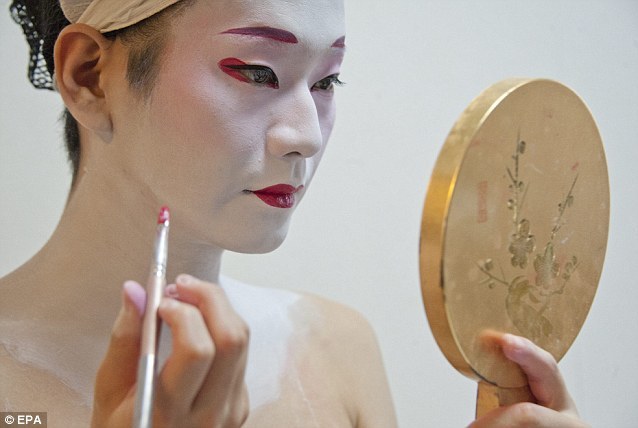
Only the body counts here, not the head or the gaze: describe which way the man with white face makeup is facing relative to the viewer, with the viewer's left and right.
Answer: facing the viewer and to the right of the viewer
